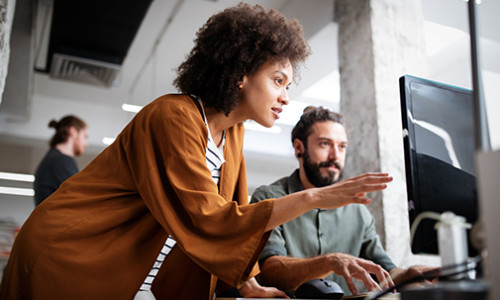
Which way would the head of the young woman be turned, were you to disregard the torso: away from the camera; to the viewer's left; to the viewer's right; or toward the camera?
to the viewer's right

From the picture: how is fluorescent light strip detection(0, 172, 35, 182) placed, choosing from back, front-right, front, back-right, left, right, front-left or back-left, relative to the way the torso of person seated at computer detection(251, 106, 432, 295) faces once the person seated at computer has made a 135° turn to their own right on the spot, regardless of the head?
front-right

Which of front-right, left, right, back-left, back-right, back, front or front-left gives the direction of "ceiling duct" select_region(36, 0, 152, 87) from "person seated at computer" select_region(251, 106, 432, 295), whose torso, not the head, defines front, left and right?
back

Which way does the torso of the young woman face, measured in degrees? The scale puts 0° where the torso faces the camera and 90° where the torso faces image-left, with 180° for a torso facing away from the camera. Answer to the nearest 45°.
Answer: approximately 270°

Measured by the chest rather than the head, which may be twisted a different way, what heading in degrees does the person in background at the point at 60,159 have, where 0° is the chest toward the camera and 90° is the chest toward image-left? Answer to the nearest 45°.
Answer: approximately 270°

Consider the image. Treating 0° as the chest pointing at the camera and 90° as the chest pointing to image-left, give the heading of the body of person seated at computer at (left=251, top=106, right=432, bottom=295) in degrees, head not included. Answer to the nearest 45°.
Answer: approximately 315°

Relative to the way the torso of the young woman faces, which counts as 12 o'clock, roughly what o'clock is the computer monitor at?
The computer monitor is roughly at 1 o'clock from the young woman.

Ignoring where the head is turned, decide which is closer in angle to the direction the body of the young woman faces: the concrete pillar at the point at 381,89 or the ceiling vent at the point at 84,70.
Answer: the concrete pillar

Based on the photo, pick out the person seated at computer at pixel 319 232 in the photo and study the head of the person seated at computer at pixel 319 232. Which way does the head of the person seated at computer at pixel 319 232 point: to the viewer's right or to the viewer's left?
to the viewer's right
